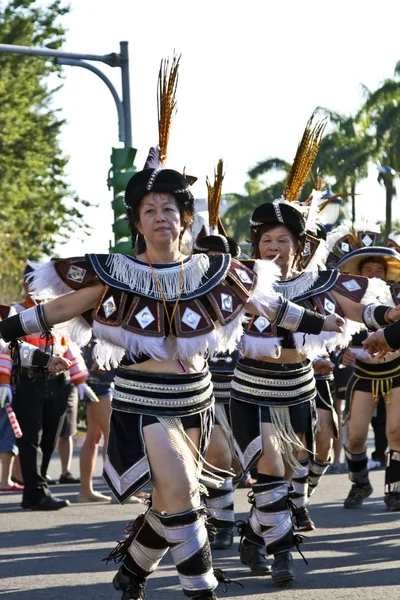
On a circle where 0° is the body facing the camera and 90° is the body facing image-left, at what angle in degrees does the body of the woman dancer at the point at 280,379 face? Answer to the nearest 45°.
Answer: approximately 0°

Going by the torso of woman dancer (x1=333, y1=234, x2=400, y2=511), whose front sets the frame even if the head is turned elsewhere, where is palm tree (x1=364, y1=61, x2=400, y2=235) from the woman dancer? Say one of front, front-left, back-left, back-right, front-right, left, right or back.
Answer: back

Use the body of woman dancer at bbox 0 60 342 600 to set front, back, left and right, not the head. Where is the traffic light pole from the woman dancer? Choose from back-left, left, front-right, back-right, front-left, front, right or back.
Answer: back

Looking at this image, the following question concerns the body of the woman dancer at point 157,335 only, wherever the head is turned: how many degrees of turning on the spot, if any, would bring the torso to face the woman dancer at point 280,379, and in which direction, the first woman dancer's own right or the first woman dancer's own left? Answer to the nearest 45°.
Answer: approximately 135° to the first woman dancer's own left

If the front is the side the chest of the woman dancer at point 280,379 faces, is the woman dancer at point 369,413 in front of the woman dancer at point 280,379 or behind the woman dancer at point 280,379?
behind

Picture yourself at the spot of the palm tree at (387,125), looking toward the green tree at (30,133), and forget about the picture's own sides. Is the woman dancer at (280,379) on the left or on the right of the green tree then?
left

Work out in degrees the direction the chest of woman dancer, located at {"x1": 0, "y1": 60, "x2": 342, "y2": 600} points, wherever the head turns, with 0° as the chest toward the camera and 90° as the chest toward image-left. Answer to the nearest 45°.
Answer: approximately 0°
